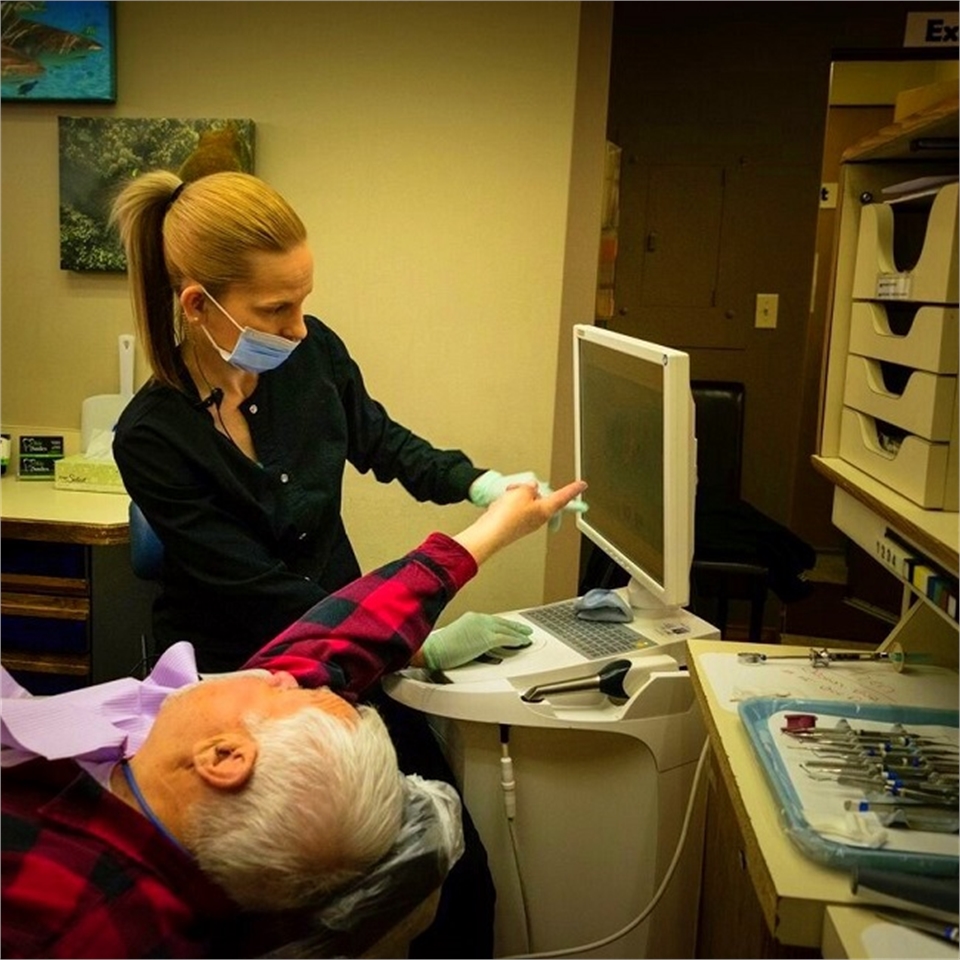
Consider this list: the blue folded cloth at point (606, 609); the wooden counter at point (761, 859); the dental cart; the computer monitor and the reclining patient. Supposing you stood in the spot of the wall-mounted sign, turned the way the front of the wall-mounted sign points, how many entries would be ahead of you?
5

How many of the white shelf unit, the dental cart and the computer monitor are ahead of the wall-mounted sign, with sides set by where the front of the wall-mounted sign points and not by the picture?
3

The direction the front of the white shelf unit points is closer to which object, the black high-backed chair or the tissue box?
the tissue box

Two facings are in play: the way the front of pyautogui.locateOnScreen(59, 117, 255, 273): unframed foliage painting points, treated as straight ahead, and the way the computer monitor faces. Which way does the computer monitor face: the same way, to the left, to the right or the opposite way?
to the right

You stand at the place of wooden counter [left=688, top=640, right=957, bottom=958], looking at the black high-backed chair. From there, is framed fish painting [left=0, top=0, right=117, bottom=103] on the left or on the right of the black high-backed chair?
left

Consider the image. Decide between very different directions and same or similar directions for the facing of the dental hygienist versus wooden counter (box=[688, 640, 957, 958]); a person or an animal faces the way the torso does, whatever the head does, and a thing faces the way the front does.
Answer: very different directions

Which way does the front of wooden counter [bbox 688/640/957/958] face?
to the viewer's left

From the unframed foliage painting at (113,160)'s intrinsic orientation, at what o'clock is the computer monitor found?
The computer monitor is roughly at 11 o'clock from the unframed foliage painting.

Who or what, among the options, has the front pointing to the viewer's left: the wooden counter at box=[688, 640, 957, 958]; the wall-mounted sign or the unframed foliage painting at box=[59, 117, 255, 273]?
the wooden counter

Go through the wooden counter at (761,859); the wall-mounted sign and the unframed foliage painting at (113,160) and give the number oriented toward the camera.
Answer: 2

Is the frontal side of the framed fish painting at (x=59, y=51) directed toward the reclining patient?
yes
